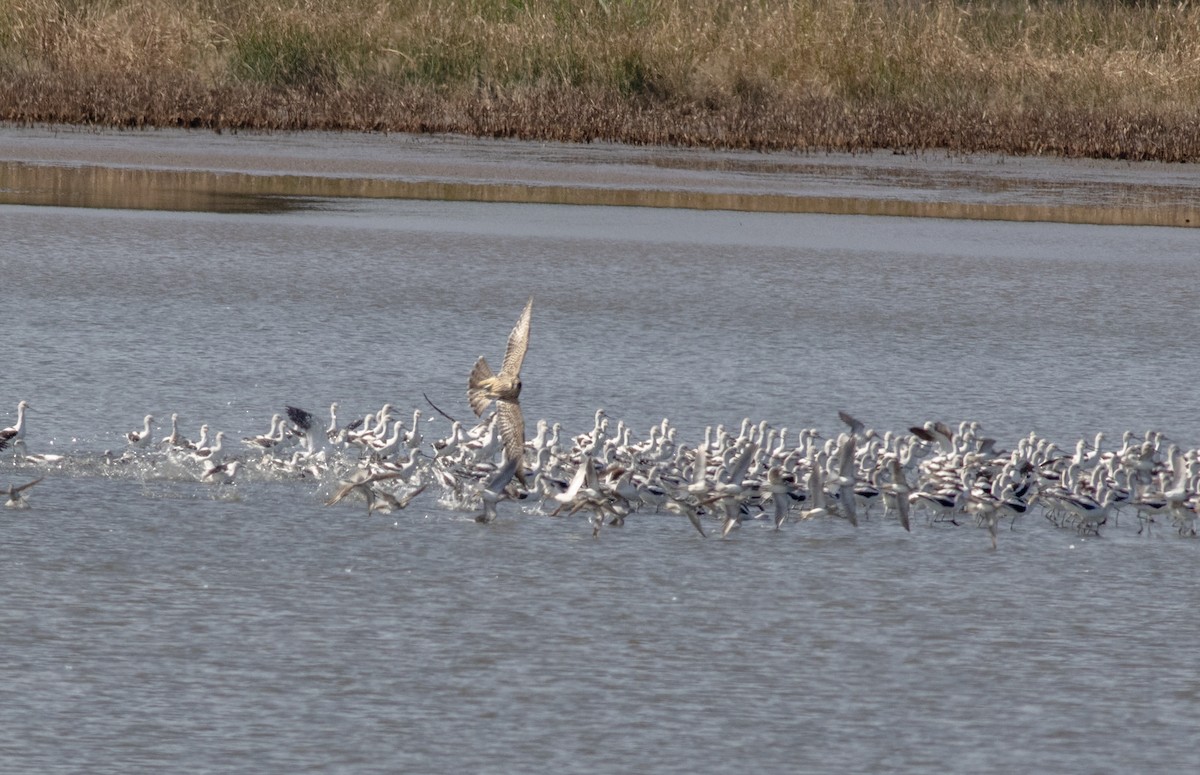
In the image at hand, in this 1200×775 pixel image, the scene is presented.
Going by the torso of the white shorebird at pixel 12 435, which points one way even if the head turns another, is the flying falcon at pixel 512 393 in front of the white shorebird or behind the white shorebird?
in front

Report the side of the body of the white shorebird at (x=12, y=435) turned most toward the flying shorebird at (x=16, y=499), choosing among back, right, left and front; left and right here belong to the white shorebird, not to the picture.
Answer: right

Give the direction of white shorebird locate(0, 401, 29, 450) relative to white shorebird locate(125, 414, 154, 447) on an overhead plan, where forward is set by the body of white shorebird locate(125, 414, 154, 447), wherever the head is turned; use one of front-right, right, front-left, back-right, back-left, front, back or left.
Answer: back

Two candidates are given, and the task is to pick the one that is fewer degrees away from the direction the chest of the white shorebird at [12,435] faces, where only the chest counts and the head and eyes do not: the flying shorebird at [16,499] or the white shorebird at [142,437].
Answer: the white shorebird

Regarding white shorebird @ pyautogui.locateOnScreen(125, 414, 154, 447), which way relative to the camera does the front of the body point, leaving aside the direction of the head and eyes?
to the viewer's right

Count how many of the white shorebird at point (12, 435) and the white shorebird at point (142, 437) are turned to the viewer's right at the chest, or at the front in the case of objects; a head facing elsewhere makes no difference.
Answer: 2

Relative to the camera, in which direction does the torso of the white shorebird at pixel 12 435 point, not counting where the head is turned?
to the viewer's right
